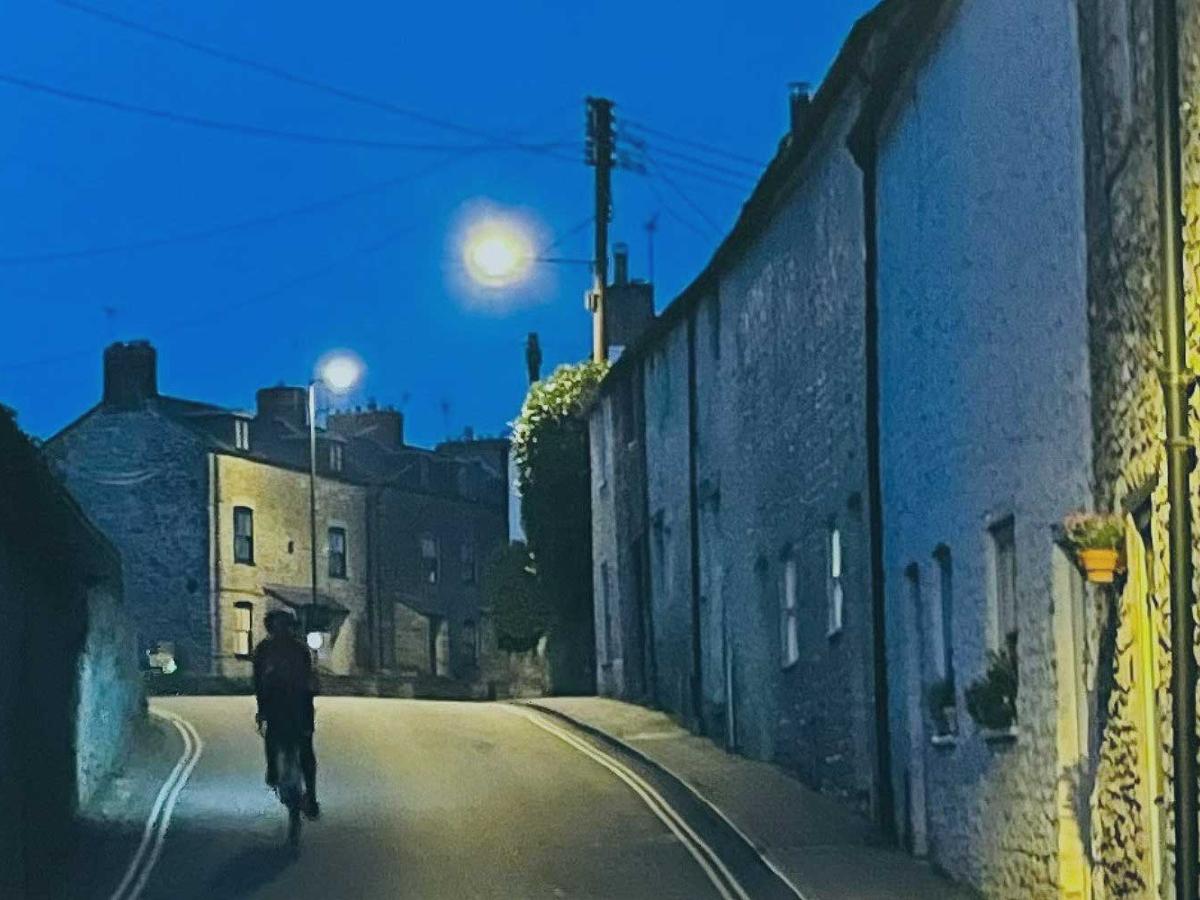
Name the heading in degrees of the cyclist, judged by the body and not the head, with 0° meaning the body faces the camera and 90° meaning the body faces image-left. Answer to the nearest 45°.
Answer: approximately 180°

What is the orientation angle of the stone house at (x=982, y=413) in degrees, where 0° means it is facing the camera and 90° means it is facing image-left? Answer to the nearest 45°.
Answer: approximately 45°

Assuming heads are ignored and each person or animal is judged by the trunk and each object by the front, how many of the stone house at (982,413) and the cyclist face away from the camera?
1

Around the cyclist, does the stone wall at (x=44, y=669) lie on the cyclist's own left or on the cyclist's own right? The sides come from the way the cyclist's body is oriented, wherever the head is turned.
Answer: on the cyclist's own left

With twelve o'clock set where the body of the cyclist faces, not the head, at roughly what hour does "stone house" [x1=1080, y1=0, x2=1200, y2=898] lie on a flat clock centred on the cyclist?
The stone house is roughly at 5 o'clock from the cyclist.

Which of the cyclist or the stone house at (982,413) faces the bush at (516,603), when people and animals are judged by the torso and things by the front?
the cyclist

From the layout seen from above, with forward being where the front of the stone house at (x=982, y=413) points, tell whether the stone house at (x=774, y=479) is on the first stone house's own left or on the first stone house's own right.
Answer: on the first stone house's own right

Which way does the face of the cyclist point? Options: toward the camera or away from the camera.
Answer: away from the camera

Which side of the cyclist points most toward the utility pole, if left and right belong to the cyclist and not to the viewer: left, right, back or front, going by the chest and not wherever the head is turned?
front

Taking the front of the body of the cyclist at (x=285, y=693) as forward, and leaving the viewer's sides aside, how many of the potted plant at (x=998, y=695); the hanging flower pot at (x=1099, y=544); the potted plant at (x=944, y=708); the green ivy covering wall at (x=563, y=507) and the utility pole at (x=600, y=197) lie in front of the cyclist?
2

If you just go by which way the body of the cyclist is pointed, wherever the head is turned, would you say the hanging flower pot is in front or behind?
behind

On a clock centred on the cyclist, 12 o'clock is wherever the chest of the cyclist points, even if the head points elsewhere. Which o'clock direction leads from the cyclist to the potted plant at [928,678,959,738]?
The potted plant is roughly at 4 o'clock from the cyclist.

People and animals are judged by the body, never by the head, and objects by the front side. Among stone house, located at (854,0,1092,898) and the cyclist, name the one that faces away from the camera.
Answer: the cyclist

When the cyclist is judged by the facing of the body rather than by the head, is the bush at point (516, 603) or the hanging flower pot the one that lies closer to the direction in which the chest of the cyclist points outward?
the bush

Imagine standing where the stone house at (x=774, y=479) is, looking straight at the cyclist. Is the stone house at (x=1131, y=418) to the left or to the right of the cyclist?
left

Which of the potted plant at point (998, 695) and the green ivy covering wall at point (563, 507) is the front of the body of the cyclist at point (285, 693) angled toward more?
the green ivy covering wall
